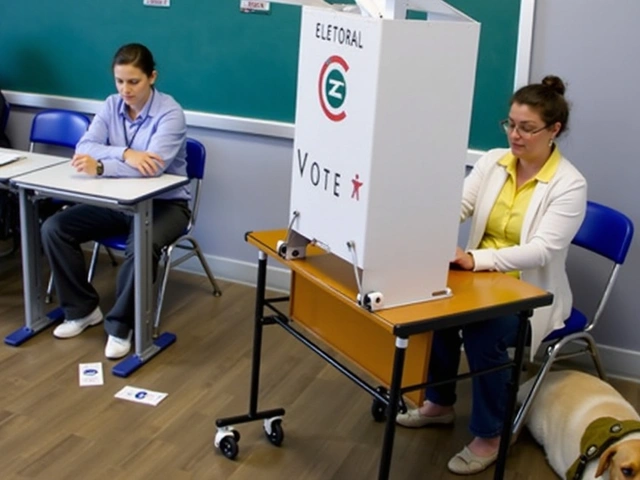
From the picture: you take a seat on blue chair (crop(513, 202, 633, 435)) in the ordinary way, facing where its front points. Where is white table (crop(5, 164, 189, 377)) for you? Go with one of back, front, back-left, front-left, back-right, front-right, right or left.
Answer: front-right

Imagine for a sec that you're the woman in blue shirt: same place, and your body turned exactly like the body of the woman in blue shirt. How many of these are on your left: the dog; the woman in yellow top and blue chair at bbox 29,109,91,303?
2

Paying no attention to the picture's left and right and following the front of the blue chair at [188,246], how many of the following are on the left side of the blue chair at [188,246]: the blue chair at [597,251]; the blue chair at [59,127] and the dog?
2

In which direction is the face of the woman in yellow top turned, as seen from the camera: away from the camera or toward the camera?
toward the camera

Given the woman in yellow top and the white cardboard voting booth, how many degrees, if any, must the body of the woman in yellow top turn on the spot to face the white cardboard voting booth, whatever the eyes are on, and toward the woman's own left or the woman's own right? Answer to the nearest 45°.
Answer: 0° — they already face it

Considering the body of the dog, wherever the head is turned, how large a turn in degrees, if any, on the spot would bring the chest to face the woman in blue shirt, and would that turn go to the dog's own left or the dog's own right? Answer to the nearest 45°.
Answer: approximately 135° to the dog's own right

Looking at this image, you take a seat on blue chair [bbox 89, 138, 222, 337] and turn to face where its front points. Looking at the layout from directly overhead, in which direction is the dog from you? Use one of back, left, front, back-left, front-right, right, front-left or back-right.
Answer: left

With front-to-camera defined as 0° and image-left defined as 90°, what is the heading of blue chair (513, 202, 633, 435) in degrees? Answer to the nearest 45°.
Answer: approximately 45°

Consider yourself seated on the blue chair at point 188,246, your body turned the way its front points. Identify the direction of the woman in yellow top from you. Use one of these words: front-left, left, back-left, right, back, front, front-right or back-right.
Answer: left

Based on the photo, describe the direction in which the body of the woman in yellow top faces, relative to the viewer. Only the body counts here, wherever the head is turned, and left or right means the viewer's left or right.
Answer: facing the viewer and to the left of the viewer

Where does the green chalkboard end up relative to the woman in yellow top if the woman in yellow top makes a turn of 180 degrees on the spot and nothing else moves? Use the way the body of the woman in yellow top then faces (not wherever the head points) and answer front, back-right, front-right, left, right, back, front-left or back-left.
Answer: left

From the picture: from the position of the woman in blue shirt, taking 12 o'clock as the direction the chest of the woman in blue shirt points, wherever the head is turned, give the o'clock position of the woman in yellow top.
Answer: The woman in yellow top is roughly at 9 o'clock from the woman in blue shirt.
